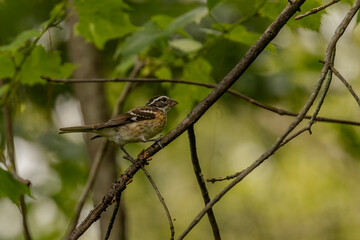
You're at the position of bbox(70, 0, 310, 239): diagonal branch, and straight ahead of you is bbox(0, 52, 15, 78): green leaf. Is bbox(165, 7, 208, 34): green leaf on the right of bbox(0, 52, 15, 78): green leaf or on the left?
right

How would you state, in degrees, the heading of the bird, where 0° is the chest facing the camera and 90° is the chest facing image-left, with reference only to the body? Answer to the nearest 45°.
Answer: approximately 270°

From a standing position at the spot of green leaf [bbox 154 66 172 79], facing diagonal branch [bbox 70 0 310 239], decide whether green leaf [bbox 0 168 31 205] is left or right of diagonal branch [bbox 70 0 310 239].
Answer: right

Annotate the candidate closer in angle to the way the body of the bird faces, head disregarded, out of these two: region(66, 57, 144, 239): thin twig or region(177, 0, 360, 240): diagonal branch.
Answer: the diagonal branch
